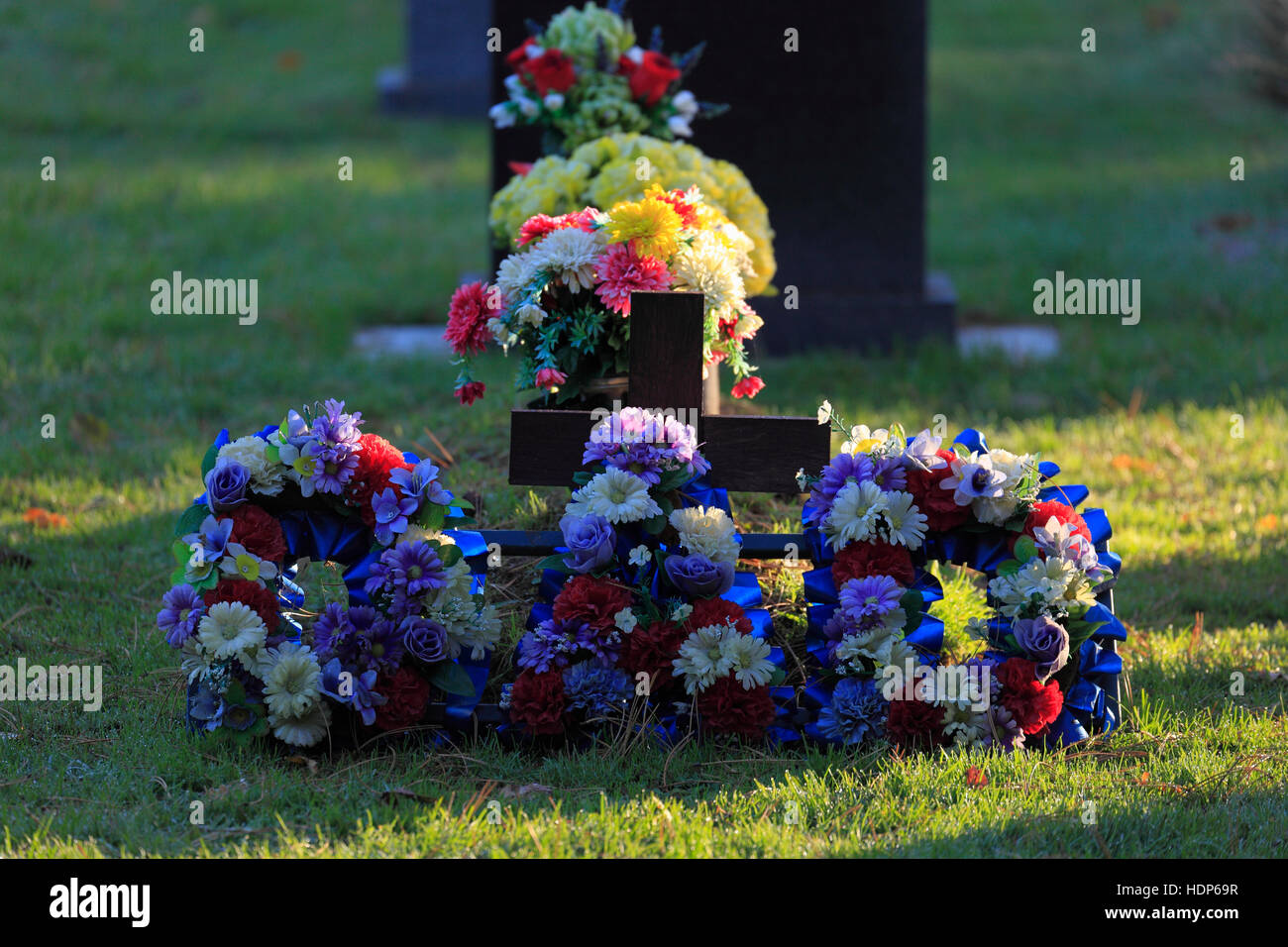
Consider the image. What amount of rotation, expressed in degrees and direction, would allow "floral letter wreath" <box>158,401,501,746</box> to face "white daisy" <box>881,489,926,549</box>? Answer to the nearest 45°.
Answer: approximately 90° to its left

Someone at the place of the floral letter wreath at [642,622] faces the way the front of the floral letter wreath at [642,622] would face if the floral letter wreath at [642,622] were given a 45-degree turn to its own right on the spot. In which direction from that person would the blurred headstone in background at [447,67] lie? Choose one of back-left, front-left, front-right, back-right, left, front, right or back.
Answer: back-right

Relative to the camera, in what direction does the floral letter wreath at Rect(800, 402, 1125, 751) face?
facing the viewer

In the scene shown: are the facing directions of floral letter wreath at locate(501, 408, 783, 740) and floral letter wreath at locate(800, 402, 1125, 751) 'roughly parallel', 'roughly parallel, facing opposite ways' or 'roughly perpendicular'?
roughly parallel

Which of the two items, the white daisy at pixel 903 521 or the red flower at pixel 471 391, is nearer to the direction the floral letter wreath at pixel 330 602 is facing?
the white daisy

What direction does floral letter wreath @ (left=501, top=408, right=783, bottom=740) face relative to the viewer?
toward the camera

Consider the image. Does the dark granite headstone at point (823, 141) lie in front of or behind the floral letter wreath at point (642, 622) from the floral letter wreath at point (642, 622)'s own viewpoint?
behind

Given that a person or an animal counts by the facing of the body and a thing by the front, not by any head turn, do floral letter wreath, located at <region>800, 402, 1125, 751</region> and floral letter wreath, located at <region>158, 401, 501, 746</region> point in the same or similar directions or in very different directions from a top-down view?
same or similar directions

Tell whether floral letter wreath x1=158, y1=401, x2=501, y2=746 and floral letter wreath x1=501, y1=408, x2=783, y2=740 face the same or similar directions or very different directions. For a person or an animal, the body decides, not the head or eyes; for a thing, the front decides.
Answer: same or similar directions

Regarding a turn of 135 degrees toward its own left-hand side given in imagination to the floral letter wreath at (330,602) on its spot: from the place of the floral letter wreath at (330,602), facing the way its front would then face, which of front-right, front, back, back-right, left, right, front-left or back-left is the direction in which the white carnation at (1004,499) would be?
front-right
